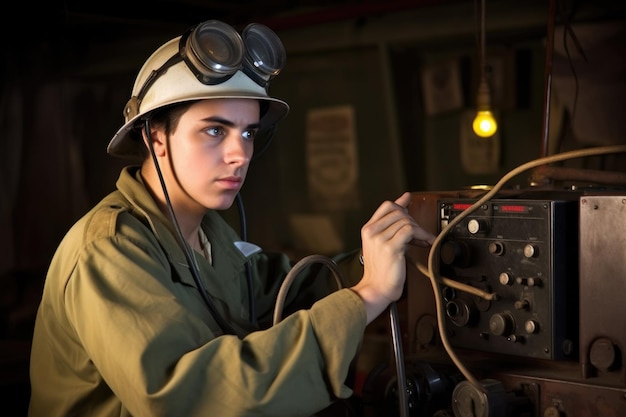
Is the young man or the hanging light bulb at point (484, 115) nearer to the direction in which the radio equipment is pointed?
the young man

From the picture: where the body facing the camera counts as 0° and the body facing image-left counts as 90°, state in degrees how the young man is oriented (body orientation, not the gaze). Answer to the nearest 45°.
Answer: approximately 315°

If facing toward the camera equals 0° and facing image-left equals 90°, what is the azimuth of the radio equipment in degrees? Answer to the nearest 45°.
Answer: approximately 45°

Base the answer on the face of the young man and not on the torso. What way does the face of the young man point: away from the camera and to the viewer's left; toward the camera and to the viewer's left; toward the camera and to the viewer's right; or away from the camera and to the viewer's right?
toward the camera and to the viewer's right

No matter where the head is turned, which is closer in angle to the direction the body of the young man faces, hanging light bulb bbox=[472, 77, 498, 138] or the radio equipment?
the radio equipment

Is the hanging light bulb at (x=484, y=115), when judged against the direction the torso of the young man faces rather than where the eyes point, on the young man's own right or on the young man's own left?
on the young man's own left

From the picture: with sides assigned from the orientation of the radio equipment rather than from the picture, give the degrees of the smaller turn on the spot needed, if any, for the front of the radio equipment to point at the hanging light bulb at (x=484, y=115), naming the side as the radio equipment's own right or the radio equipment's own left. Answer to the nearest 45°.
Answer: approximately 135° to the radio equipment's own right

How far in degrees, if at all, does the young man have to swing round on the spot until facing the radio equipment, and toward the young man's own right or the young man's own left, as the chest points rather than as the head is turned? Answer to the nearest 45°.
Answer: approximately 45° to the young man's own left
